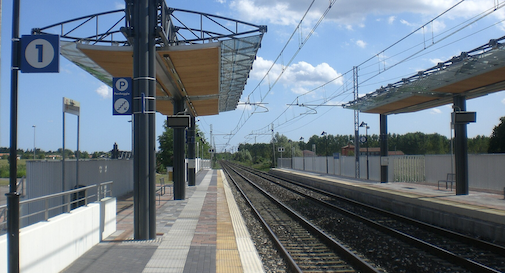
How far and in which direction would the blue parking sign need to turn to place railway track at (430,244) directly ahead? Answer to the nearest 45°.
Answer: approximately 90° to its left

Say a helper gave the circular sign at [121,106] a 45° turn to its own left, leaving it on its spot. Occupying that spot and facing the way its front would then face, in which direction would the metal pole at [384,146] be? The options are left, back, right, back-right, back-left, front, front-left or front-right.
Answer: left

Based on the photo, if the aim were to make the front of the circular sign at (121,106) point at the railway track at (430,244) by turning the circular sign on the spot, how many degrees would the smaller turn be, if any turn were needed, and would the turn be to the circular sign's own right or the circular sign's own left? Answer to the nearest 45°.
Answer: approximately 90° to the circular sign's own left

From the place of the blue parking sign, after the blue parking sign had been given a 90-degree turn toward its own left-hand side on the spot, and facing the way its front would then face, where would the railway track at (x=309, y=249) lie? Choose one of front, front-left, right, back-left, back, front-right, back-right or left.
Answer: front

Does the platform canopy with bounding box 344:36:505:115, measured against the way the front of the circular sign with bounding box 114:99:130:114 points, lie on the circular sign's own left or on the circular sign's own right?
on the circular sign's own left

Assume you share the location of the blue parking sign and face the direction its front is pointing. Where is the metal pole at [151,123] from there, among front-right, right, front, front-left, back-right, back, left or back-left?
left

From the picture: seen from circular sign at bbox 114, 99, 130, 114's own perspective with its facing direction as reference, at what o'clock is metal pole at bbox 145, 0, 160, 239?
The metal pole is roughly at 9 o'clock from the circular sign.

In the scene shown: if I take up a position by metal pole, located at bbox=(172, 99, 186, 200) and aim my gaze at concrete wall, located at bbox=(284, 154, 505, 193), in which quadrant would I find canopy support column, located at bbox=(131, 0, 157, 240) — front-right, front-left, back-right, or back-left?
back-right

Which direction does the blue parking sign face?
toward the camera

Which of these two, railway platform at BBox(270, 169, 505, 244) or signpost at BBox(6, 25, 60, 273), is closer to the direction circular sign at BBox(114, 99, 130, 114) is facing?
the signpost

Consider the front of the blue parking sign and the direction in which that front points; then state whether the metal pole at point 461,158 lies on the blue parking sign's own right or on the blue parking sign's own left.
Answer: on the blue parking sign's own left

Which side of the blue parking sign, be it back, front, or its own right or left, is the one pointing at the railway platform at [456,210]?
left

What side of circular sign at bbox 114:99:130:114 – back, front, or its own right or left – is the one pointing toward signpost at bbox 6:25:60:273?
front
